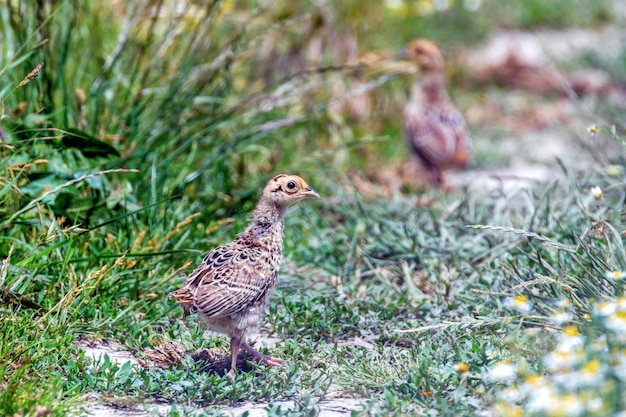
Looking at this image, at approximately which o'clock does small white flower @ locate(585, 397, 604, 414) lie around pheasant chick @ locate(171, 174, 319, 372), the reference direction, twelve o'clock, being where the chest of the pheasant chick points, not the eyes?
The small white flower is roughly at 2 o'clock from the pheasant chick.

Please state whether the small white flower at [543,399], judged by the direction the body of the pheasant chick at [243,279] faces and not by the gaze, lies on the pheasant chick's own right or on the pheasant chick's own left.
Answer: on the pheasant chick's own right

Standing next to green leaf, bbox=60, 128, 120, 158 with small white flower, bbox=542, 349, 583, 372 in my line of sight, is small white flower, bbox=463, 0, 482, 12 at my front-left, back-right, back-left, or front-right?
back-left

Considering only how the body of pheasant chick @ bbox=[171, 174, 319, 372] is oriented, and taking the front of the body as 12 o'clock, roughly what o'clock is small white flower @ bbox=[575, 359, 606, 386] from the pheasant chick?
The small white flower is roughly at 2 o'clock from the pheasant chick.

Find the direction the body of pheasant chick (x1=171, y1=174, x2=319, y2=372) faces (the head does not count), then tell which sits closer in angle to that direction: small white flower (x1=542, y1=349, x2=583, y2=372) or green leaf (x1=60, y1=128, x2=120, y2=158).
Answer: the small white flower

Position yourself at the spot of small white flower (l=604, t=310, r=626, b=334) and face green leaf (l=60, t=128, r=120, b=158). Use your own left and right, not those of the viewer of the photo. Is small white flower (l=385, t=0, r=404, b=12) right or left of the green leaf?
right

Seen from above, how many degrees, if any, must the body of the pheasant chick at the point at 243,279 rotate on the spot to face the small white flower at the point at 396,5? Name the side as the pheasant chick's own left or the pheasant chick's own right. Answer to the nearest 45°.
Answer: approximately 90° to the pheasant chick's own left

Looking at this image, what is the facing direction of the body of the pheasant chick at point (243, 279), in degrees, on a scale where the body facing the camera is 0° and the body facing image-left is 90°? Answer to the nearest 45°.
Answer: approximately 270°
